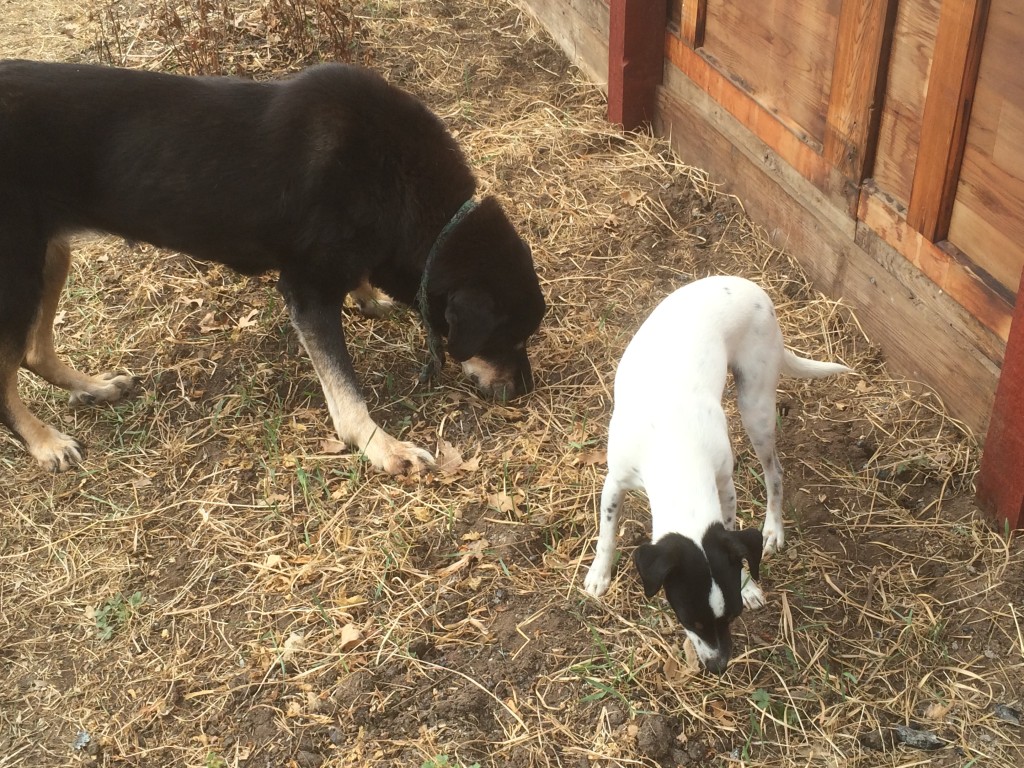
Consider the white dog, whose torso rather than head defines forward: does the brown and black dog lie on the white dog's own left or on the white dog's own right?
on the white dog's own right

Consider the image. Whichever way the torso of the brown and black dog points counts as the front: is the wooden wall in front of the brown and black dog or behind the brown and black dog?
in front

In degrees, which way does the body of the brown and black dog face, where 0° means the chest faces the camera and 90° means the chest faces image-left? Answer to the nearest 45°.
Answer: approximately 270°

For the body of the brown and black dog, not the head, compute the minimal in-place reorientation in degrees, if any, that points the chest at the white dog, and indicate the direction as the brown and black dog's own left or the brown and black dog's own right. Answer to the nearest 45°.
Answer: approximately 45° to the brown and black dog's own right

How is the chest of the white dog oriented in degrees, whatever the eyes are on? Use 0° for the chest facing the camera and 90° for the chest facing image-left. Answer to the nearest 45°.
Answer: approximately 0°
